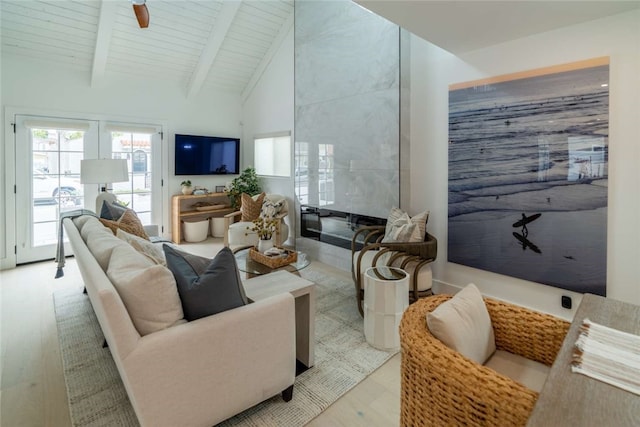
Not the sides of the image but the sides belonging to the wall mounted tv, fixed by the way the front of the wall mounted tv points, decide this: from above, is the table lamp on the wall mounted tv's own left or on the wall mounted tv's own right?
on the wall mounted tv's own right

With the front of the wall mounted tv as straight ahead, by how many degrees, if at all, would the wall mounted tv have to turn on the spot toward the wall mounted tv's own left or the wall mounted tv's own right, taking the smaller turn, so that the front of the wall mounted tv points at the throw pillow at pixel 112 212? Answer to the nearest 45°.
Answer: approximately 45° to the wall mounted tv's own right

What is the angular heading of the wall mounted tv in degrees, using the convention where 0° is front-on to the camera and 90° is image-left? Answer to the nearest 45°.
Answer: approximately 315°

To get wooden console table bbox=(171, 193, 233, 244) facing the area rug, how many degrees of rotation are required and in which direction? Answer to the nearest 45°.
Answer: approximately 45° to its right

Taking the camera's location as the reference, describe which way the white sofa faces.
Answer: facing away from the viewer and to the right of the viewer

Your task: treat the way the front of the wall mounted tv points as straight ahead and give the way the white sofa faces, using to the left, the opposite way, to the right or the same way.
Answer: to the left
